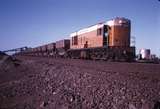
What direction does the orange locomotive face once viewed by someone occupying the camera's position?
facing the viewer and to the right of the viewer
